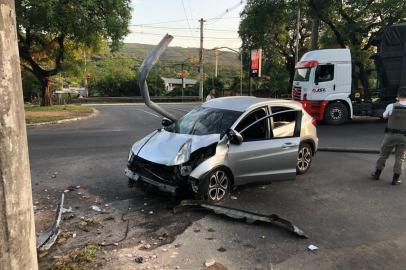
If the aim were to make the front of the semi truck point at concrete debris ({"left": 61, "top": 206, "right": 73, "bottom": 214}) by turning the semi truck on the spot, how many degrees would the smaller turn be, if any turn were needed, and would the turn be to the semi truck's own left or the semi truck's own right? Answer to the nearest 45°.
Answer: approximately 45° to the semi truck's own left

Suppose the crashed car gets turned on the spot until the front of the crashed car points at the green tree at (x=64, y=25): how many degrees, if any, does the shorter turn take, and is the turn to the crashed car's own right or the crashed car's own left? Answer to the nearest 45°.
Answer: approximately 90° to the crashed car's own right

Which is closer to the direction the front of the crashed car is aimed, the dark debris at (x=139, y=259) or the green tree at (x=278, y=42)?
the dark debris

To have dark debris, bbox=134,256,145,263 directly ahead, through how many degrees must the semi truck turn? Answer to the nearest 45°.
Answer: approximately 45° to its left

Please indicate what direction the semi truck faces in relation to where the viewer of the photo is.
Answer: facing the viewer and to the left of the viewer

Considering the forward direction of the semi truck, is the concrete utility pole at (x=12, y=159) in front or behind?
in front

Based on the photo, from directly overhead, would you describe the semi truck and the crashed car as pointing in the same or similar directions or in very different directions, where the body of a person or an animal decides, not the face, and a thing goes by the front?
same or similar directions

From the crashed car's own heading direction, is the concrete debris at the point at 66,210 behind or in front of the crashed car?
in front

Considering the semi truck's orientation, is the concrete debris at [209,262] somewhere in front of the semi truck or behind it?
in front

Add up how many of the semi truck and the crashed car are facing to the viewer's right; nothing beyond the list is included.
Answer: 0

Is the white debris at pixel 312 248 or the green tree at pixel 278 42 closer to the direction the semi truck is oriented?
the white debris

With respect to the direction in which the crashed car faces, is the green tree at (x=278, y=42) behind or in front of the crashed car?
behind

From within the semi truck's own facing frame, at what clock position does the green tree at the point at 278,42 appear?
The green tree is roughly at 4 o'clock from the semi truck.
